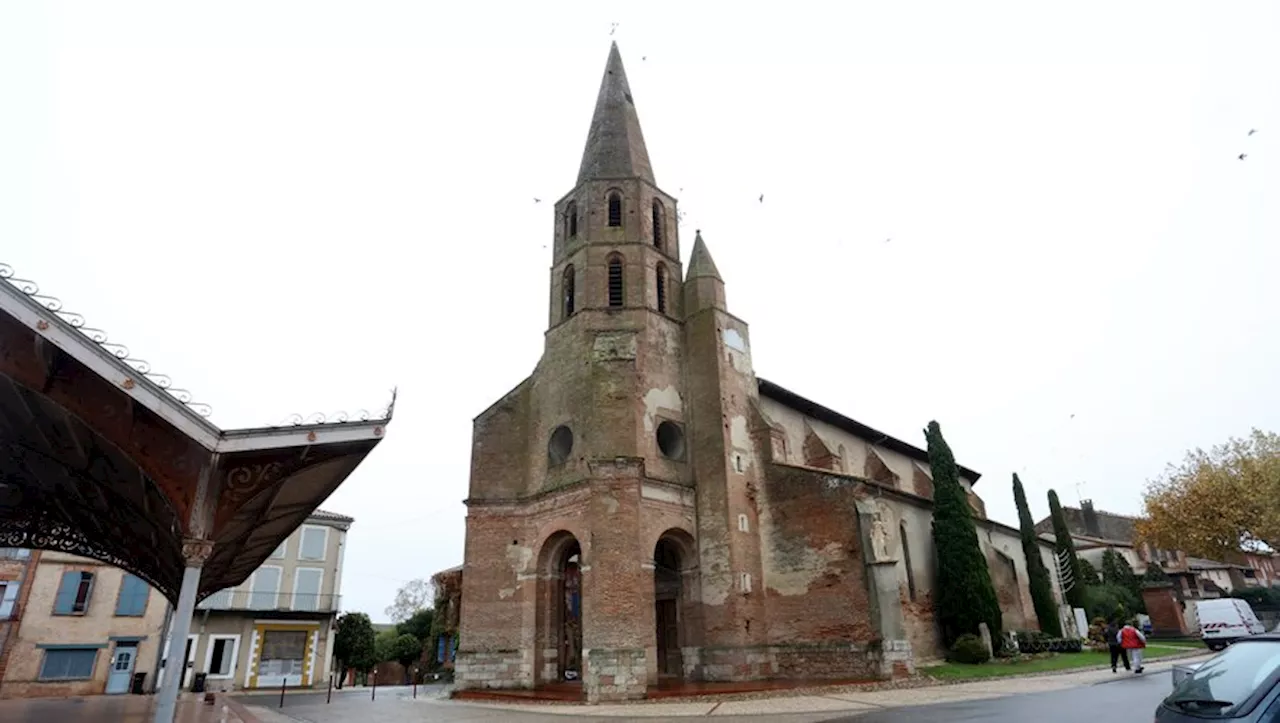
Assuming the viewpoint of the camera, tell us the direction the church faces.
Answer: facing the viewer and to the left of the viewer

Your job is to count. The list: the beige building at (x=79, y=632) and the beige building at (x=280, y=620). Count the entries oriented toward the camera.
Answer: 2

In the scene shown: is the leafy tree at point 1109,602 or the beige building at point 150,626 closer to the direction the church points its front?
the beige building

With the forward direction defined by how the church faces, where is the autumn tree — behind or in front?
behind

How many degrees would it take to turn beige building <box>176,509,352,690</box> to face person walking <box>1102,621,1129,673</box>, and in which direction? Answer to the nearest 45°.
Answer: approximately 45° to its left

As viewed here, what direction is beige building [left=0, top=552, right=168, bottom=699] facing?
toward the camera

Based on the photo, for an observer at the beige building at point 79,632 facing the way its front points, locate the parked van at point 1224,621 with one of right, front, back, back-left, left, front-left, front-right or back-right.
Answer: front-left

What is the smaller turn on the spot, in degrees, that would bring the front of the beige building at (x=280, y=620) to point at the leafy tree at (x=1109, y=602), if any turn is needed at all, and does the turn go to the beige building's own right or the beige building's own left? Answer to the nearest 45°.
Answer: approximately 90° to the beige building's own left
